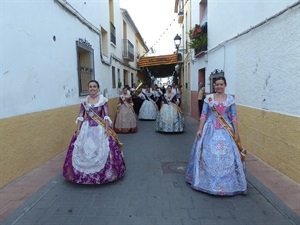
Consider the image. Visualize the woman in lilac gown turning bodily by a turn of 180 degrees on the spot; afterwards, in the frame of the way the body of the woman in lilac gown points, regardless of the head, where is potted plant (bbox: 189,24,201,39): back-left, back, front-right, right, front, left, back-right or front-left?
front

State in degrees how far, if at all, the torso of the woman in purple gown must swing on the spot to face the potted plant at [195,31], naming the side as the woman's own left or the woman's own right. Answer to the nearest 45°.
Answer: approximately 135° to the woman's own left

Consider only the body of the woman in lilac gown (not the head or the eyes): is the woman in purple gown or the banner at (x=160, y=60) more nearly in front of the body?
the woman in purple gown

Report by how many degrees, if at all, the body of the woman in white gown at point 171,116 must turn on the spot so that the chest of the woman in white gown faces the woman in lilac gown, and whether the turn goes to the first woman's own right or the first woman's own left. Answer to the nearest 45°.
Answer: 0° — they already face them

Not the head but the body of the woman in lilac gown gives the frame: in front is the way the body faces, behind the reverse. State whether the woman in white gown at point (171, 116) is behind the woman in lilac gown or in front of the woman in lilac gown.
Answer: behind

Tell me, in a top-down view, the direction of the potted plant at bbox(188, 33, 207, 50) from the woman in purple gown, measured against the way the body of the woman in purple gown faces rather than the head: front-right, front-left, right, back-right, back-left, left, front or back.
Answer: back-left

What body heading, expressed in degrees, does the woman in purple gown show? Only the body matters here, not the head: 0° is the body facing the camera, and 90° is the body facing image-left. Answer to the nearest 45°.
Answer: approximately 0°

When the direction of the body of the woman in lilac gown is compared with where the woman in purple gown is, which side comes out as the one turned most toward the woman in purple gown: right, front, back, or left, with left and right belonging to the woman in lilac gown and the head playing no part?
right
